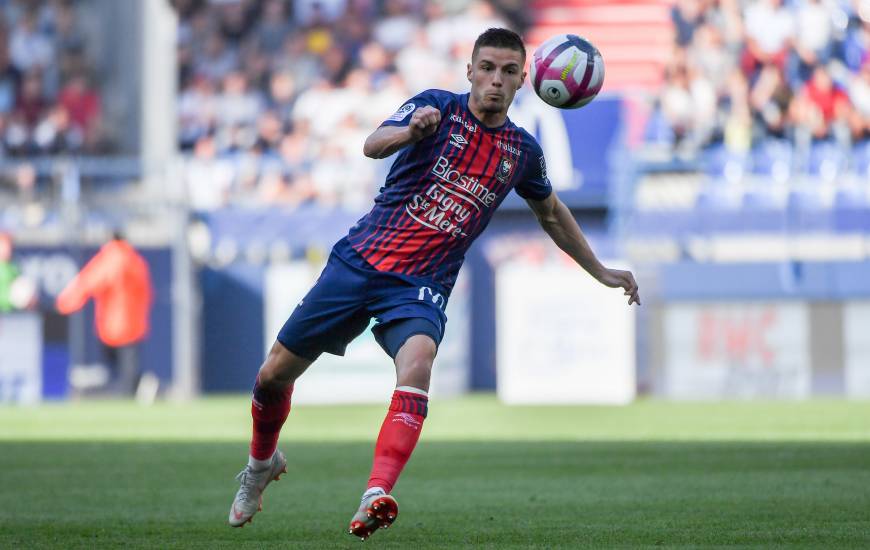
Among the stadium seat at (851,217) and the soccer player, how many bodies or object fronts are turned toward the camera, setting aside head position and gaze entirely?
2

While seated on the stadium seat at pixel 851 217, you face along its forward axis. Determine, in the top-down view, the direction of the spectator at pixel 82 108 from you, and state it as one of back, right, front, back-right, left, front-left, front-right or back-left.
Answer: right

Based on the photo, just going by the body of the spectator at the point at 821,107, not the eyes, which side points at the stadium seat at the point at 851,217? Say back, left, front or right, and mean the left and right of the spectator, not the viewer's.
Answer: front

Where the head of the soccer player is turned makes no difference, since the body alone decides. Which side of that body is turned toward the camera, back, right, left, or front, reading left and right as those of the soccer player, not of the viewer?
front

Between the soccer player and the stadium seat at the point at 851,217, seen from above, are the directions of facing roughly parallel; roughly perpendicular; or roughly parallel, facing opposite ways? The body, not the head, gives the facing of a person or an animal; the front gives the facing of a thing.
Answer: roughly parallel

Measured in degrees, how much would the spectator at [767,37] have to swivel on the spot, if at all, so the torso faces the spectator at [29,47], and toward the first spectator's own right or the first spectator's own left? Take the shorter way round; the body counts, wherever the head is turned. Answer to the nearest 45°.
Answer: approximately 90° to the first spectator's own right

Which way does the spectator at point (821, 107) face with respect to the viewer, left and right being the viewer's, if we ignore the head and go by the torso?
facing the viewer

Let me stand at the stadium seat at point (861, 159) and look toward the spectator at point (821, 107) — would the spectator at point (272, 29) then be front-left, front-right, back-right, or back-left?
front-left

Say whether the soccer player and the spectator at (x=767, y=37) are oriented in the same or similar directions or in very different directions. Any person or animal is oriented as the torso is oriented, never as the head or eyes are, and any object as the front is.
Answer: same or similar directions

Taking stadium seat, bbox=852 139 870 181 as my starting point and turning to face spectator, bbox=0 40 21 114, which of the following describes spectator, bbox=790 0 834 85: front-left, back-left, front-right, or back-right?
front-right

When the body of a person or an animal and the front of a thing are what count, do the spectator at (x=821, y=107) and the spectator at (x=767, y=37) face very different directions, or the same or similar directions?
same or similar directions

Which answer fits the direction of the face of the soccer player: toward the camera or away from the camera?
toward the camera

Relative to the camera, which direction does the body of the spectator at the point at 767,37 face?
toward the camera

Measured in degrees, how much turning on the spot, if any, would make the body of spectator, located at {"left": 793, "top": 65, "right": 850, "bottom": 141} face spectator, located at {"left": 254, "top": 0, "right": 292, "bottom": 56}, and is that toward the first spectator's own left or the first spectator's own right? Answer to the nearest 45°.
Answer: approximately 90° to the first spectator's own right

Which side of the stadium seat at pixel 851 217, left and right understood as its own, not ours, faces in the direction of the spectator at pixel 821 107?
back

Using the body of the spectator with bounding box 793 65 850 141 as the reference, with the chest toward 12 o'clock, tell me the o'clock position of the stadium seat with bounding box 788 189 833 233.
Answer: The stadium seat is roughly at 12 o'clock from the spectator.
